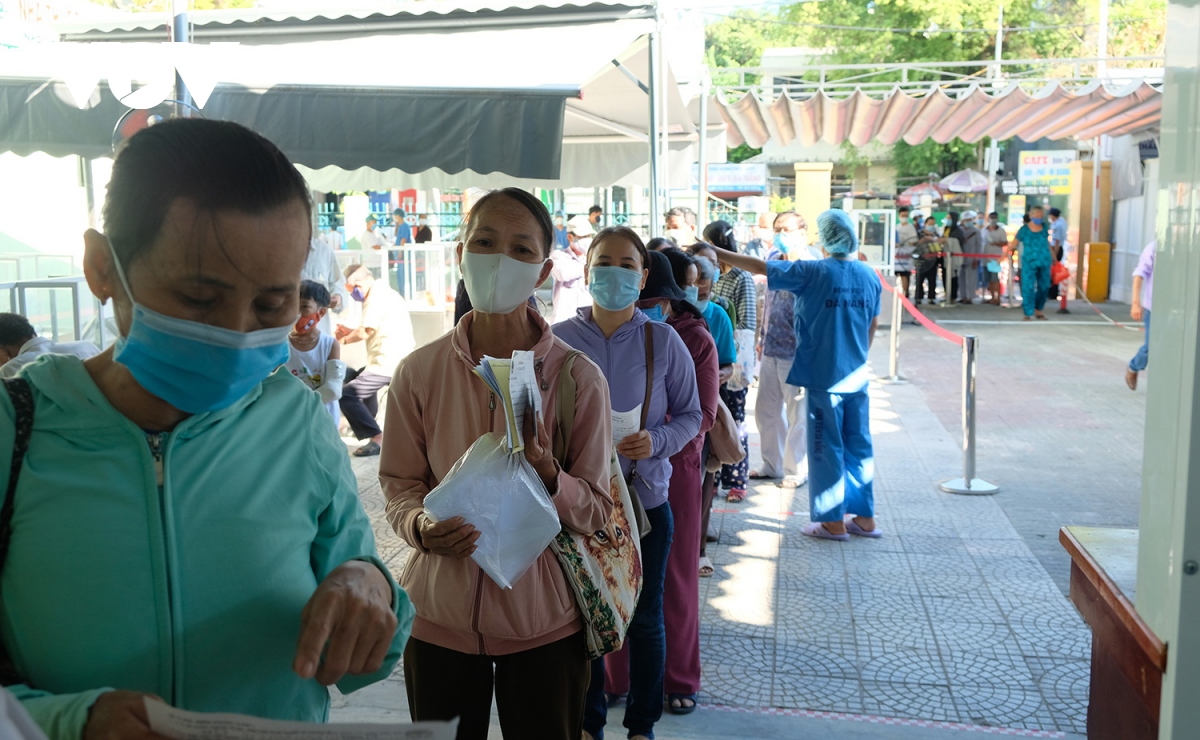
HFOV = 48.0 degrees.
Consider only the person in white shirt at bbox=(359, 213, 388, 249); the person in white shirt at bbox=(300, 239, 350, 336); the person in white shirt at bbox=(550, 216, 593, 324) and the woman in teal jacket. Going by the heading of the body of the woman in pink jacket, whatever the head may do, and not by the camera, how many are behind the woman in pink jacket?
3

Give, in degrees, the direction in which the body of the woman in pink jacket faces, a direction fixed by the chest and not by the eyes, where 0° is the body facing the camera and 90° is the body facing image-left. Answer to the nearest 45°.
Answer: approximately 0°

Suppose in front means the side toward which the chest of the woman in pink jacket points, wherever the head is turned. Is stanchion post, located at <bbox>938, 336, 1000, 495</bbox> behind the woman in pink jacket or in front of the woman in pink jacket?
behind

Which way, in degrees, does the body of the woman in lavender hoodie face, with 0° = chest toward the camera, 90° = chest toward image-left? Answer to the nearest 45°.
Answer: approximately 0°

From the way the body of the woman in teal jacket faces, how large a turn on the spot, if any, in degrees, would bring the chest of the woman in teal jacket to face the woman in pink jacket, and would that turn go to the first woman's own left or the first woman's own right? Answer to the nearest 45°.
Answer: approximately 135° to the first woman's own left

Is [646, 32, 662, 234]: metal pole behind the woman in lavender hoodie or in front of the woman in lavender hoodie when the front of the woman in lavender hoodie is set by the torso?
behind
